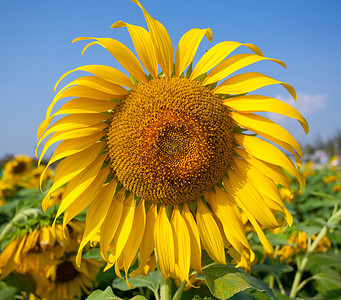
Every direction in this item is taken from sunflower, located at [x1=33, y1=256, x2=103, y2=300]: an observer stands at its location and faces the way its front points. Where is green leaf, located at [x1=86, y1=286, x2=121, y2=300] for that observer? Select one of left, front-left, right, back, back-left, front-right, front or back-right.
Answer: front

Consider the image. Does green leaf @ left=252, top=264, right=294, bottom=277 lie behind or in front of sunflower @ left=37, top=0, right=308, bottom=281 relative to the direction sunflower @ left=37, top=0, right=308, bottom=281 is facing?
behind

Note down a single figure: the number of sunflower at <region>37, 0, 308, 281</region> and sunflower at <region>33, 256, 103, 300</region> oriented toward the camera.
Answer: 2

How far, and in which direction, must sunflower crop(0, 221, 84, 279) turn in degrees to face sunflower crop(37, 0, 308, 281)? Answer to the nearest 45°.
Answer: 0° — it already faces it

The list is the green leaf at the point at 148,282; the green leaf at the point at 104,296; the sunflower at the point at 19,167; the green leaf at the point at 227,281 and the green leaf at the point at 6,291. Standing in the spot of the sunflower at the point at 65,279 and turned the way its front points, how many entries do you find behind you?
1

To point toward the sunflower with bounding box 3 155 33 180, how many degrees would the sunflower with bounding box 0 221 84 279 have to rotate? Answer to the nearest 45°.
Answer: approximately 135° to its left

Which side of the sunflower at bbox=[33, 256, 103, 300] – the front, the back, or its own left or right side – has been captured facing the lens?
front

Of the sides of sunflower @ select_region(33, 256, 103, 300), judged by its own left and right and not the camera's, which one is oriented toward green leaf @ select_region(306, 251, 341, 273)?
left

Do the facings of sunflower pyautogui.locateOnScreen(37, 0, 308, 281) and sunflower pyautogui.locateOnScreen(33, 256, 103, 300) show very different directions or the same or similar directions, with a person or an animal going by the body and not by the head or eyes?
same or similar directions

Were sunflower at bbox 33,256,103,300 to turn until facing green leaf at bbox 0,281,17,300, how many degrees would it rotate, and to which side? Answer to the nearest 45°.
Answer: approximately 45° to its right

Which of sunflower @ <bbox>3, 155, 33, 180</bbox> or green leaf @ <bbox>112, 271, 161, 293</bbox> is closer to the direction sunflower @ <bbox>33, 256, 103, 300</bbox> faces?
the green leaf
